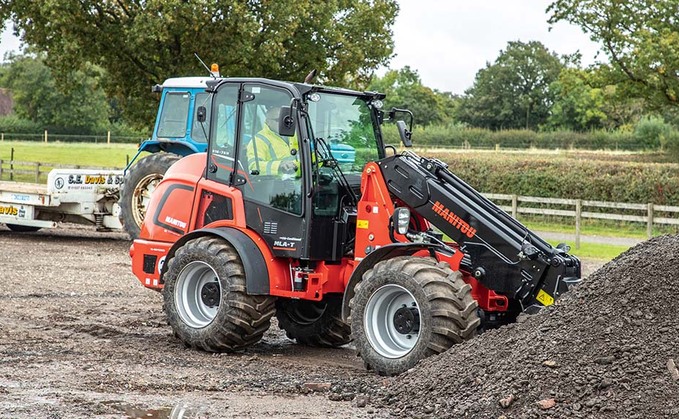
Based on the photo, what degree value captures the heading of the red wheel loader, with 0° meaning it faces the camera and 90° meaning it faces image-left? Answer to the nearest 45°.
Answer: approximately 315°

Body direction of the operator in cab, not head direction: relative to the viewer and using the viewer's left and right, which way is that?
facing the viewer and to the right of the viewer

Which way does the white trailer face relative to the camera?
to the viewer's right

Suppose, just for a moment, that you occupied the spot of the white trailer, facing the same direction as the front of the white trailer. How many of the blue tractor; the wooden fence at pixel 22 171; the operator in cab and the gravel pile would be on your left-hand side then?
1

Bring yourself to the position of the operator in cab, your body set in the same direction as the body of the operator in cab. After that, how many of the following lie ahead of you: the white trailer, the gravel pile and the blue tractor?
1

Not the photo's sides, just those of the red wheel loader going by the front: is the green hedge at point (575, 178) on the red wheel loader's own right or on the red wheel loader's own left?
on the red wheel loader's own left

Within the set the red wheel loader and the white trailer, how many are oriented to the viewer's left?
0

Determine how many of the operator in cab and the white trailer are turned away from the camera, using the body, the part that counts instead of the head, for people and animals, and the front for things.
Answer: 0

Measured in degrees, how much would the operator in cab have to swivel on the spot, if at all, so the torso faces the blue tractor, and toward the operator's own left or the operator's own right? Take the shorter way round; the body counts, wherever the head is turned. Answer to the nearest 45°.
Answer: approximately 135° to the operator's own left

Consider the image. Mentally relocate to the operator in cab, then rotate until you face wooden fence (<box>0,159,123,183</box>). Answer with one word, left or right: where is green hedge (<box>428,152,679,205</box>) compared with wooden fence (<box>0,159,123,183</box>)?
right

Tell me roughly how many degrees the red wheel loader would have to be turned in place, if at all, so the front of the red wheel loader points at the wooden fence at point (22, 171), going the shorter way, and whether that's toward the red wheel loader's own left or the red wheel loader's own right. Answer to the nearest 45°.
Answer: approximately 180°

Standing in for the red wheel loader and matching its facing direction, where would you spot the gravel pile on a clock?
The gravel pile is roughly at 12 o'clock from the red wheel loader.

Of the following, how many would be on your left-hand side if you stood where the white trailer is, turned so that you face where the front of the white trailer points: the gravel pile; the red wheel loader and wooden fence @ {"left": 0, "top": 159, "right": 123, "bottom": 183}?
1

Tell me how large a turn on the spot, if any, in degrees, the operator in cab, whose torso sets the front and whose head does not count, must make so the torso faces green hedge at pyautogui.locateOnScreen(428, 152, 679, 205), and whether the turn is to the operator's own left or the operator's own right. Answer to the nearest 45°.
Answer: approximately 90° to the operator's own left

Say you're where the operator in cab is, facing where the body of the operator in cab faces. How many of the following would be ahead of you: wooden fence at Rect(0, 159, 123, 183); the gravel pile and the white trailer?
1
